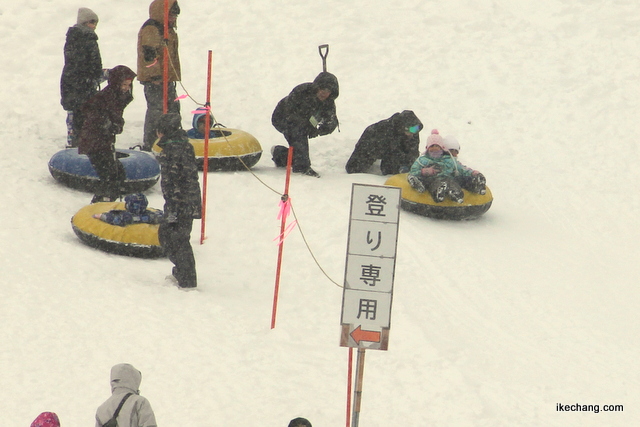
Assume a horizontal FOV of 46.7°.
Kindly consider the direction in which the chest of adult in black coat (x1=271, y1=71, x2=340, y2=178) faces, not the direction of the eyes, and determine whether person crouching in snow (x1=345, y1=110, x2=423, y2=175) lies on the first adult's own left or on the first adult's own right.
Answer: on the first adult's own left

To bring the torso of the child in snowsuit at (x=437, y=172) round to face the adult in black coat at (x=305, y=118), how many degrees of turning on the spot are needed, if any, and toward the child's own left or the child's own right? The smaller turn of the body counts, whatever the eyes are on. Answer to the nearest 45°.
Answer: approximately 90° to the child's own right

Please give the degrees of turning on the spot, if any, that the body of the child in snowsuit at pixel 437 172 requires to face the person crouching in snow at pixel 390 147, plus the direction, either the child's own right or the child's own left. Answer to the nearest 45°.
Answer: approximately 135° to the child's own right
